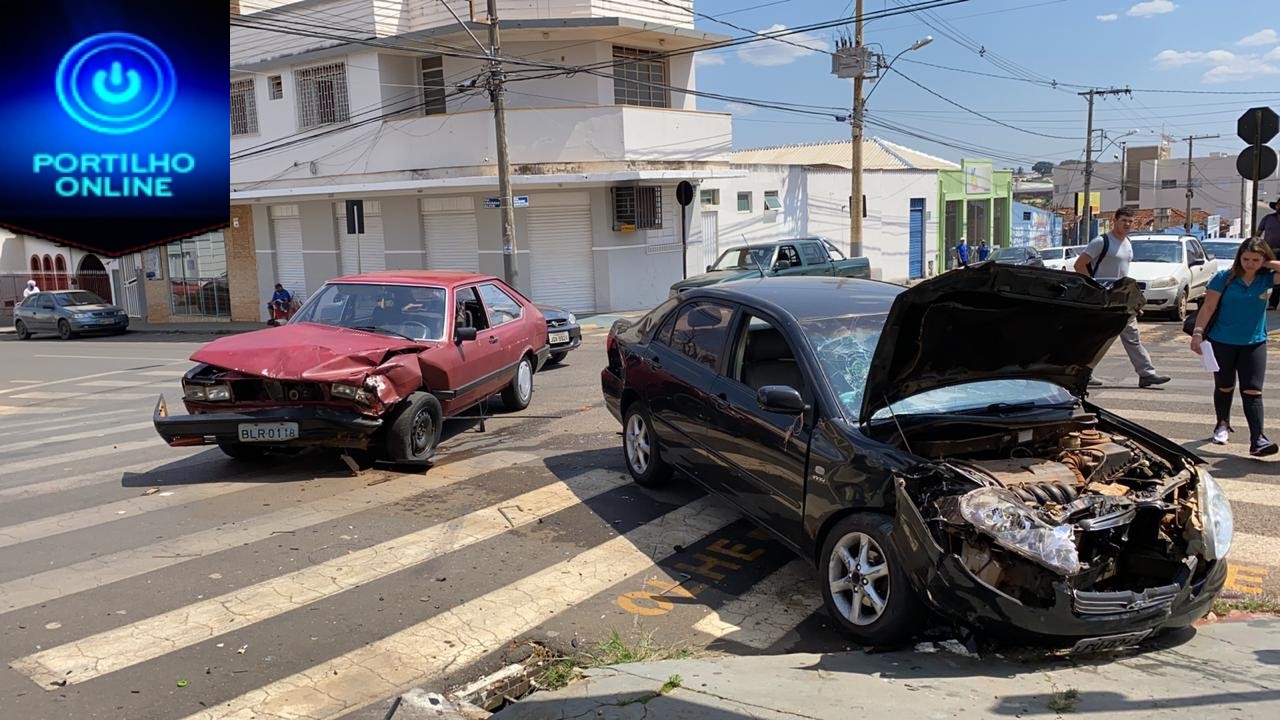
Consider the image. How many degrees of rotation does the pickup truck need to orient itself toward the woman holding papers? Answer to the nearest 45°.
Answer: approximately 45° to its left

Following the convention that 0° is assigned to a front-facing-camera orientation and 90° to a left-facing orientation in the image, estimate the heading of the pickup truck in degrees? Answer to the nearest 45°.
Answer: approximately 45°

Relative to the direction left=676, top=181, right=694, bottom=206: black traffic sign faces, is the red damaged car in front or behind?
behind

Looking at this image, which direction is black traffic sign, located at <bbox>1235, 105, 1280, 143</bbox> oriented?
away from the camera

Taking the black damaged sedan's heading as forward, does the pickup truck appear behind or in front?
behind

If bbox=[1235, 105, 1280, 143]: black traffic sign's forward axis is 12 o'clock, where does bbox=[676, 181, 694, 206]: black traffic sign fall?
bbox=[676, 181, 694, 206]: black traffic sign is roughly at 10 o'clock from bbox=[1235, 105, 1280, 143]: black traffic sign.

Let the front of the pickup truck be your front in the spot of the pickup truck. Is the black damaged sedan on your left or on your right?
on your left

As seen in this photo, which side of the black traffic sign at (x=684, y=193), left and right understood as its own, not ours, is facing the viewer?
back

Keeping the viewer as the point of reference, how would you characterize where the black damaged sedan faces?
facing the viewer and to the right of the viewer

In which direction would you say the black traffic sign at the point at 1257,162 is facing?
away from the camera

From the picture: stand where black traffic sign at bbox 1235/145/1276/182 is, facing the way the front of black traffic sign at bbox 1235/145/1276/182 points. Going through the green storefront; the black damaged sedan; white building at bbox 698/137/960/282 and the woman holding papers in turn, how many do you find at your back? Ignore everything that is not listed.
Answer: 2
